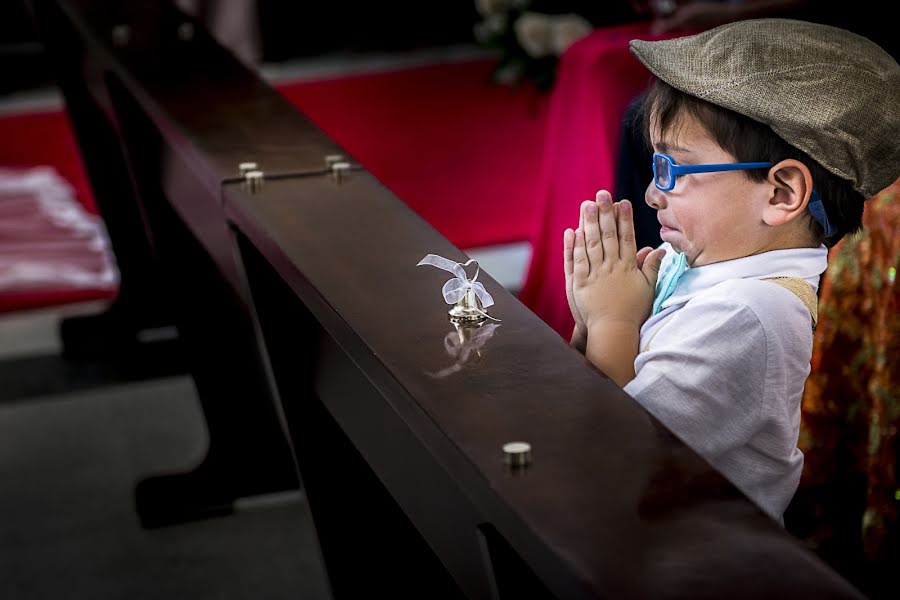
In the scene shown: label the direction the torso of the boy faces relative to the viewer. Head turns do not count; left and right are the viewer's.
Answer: facing to the left of the viewer

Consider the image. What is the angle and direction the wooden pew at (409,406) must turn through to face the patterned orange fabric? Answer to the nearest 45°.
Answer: approximately 180°

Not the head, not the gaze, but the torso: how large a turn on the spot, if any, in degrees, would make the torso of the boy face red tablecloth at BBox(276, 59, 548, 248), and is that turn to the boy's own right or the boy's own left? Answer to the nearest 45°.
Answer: approximately 90° to the boy's own right

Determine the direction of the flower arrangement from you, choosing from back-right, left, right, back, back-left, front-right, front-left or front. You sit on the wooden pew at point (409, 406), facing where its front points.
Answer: back-right

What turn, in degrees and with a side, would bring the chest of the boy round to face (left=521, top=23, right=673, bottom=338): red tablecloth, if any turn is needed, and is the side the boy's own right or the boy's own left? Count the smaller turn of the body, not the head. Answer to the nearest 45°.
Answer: approximately 90° to the boy's own right

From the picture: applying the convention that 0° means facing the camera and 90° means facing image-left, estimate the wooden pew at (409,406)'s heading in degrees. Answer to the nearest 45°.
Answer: approximately 45°

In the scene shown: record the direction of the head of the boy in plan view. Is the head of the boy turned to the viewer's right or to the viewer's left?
to the viewer's left
